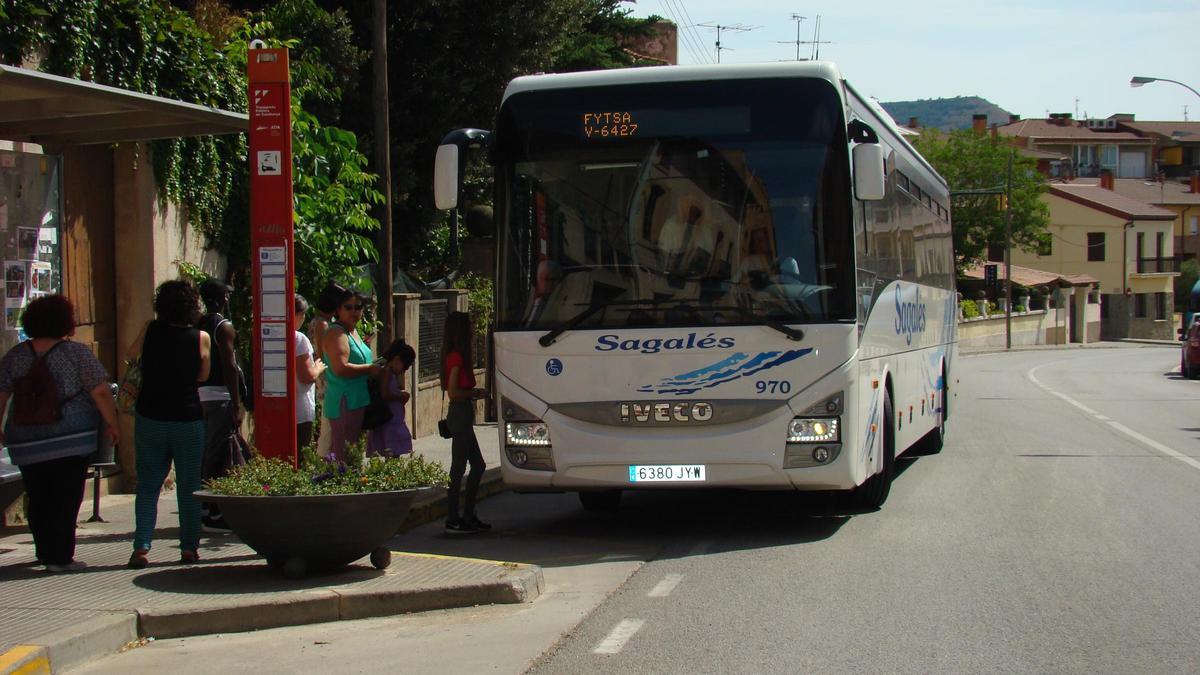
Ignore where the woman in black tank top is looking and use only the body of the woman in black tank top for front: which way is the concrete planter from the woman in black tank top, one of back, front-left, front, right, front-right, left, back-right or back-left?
back-right

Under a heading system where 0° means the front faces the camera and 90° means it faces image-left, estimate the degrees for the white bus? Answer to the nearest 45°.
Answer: approximately 0°

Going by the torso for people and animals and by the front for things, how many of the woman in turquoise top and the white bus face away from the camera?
0

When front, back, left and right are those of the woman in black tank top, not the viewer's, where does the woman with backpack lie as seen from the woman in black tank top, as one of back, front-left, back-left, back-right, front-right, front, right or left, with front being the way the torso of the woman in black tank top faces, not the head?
left

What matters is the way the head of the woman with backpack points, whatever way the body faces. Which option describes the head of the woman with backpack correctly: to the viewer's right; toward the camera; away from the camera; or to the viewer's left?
away from the camera

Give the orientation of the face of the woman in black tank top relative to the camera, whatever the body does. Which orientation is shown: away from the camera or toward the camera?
away from the camera

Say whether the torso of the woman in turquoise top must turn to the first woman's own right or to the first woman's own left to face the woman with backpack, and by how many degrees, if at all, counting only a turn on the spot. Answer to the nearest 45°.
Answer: approximately 90° to the first woman's own right

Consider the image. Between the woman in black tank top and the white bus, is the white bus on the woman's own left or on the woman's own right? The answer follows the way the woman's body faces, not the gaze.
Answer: on the woman's own right

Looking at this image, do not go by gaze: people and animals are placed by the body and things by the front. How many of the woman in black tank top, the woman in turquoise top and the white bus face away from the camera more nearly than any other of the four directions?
1

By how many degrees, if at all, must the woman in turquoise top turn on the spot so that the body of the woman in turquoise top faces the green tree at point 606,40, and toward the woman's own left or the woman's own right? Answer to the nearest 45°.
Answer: approximately 135° to the woman's own left

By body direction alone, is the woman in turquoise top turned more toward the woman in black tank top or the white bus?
the white bus

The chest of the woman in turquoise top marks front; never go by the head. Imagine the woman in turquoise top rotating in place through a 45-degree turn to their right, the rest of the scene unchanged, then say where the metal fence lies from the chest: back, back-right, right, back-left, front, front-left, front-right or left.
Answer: back

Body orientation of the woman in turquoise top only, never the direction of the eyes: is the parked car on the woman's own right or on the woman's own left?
on the woman's own left

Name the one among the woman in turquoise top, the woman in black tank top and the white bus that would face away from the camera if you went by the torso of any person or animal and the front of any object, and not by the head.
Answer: the woman in black tank top

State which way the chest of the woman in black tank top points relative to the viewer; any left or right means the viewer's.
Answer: facing away from the viewer

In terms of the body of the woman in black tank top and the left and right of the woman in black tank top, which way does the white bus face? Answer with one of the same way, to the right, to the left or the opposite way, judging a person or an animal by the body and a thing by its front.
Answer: the opposite way

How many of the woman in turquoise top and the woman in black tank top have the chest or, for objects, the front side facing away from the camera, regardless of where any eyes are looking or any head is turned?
1

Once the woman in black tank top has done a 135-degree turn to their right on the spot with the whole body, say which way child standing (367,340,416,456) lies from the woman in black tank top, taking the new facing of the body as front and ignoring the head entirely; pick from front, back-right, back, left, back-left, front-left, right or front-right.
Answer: left
